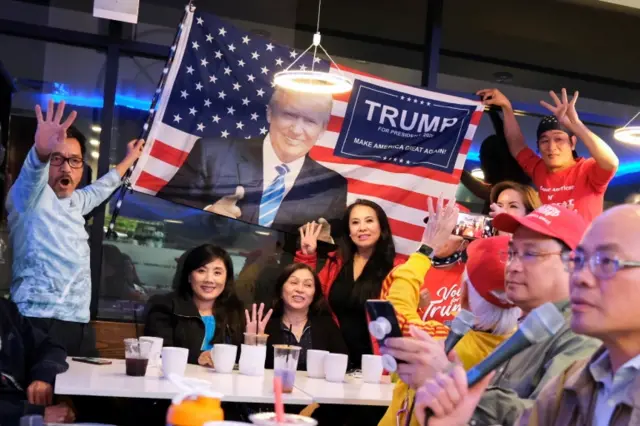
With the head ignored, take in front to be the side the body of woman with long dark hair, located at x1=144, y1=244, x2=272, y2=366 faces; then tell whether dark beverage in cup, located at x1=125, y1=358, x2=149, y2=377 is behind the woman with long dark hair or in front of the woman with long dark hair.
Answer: in front

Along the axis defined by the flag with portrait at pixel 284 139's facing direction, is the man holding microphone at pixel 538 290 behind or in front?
in front

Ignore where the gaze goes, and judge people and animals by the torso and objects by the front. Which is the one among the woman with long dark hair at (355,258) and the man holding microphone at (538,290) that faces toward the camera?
the woman with long dark hair

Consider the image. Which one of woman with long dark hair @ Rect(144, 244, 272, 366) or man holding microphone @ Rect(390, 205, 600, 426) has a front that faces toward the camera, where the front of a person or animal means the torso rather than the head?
the woman with long dark hair

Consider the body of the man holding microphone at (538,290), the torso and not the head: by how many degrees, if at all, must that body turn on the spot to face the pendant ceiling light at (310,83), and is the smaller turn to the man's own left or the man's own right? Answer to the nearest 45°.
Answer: approximately 45° to the man's own right

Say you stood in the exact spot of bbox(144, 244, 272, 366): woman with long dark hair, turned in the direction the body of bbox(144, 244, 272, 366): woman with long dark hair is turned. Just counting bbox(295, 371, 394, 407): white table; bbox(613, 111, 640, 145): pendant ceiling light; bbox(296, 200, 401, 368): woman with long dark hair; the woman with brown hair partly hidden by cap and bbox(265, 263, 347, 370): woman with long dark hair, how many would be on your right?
0

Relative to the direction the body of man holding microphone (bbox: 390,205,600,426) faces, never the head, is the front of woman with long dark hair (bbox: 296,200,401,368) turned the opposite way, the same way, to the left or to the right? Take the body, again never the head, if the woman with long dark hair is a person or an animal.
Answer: to the left

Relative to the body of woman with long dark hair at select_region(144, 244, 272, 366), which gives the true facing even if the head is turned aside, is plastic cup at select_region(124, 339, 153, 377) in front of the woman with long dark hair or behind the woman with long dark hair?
in front

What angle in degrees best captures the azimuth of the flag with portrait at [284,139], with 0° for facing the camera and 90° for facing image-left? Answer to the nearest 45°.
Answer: approximately 0°

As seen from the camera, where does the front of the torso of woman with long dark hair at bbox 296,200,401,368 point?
toward the camera

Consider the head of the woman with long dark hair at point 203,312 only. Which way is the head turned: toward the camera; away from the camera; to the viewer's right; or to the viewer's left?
toward the camera

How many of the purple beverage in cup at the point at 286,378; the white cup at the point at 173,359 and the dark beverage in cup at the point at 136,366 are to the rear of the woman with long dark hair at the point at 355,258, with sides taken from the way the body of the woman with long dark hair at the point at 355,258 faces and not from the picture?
0

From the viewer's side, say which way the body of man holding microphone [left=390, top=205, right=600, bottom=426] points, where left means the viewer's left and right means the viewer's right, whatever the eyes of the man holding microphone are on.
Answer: facing to the left of the viewer

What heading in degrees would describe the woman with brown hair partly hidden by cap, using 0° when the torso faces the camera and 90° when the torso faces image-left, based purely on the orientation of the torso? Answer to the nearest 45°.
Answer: approximately 45°

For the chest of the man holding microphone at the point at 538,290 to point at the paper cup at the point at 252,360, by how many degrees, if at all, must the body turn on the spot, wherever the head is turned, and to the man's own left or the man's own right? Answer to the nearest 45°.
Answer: approximately 45° to the man's own right

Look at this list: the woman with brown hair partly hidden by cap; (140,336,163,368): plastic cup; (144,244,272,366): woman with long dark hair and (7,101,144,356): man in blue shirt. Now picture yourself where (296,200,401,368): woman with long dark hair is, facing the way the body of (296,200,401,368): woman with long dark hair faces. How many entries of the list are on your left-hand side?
1

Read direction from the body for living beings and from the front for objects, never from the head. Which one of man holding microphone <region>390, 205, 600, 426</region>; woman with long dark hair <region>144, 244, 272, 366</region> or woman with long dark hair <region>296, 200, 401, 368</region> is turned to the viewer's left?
the man holding microphone

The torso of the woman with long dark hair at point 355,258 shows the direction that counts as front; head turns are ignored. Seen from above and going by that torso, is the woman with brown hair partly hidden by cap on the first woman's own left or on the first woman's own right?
on the first woman's own left
